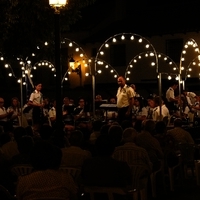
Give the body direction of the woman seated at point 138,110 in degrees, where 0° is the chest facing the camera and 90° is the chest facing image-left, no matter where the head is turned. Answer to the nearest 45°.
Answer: approximately 45°

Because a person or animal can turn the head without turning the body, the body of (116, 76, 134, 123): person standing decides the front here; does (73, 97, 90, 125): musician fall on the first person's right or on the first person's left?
on the first person's right

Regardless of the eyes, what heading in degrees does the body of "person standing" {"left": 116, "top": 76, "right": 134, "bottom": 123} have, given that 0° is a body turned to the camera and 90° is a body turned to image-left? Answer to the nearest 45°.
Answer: approximately 45°

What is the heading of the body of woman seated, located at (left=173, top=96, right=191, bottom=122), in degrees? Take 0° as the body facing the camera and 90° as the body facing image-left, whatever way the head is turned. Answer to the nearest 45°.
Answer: approximately 45°

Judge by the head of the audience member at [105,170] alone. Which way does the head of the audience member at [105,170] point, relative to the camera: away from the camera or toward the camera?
away from the camera

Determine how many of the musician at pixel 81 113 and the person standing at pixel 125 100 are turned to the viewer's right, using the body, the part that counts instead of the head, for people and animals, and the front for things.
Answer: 0

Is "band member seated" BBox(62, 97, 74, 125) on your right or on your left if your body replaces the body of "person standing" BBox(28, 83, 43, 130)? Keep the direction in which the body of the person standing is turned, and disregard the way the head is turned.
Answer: on your left

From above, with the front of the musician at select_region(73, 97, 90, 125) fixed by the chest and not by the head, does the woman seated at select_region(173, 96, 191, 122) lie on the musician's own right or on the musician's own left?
on the musician's own left

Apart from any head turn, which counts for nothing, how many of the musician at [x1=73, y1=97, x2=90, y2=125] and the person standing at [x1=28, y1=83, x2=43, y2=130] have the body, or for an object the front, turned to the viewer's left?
0
